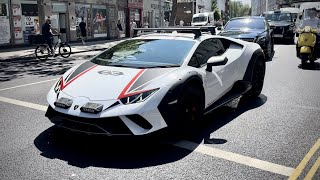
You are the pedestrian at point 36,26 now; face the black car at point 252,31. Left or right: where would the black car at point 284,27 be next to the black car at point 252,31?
left

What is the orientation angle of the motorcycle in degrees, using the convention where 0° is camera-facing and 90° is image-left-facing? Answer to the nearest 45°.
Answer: approximately 0°

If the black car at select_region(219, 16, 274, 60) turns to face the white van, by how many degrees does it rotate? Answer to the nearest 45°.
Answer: approximately 135° to its right

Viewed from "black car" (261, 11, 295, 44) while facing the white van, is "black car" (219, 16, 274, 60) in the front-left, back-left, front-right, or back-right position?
back-left

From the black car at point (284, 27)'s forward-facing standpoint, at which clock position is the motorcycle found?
The motorcycle is roughly at 12 o'clock from the black car.

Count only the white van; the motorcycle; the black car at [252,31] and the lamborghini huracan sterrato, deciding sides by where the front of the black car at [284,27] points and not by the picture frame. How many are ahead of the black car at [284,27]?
3

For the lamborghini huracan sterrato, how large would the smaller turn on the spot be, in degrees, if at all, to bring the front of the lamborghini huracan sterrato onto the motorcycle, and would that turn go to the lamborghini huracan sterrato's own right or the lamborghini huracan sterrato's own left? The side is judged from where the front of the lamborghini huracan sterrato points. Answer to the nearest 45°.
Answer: approximately 180°

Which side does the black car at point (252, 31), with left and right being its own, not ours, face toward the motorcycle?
left

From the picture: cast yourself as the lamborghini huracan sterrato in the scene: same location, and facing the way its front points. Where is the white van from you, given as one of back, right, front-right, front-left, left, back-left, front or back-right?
back-right
